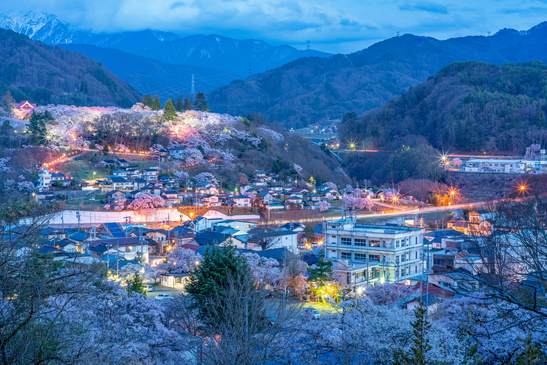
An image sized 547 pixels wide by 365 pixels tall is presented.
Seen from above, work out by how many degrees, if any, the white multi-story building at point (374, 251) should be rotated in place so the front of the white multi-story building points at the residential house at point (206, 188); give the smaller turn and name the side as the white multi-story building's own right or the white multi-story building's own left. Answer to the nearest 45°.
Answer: approximately 90° to the white multi-story building's own right

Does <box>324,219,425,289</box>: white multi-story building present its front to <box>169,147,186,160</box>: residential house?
no

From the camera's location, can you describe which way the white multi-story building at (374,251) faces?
facing the viewer and to the left of the viewer

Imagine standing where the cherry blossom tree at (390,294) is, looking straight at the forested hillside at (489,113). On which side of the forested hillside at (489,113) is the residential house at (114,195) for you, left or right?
left

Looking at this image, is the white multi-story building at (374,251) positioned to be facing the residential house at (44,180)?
no

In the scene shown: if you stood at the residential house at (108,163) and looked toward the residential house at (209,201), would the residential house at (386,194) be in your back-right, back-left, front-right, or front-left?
front-left

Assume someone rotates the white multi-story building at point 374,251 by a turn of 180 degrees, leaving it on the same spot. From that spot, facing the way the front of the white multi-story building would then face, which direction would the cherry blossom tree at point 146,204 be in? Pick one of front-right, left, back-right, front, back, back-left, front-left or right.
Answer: left

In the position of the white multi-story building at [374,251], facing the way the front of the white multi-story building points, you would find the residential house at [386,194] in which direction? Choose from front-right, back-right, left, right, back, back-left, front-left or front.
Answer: back-right

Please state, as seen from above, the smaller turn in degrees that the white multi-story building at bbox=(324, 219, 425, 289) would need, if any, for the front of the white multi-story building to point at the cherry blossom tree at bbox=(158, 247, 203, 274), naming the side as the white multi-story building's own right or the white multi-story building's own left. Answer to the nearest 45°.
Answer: approximately 45° to the white multi-story building's own right

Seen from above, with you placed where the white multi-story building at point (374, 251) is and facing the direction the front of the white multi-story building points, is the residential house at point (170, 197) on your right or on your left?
on your right

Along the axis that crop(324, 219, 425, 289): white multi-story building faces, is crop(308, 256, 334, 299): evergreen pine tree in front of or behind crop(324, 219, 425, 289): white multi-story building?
in front

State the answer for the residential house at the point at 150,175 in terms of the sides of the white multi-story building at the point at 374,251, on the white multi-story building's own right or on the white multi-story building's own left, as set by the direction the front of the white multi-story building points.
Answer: on the white multi-story building's own right

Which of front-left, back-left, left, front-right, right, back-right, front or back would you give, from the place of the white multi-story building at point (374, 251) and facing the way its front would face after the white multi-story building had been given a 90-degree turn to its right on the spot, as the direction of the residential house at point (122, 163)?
front

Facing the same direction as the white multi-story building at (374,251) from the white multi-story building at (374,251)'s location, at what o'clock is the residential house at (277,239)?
The residential house is roughly at 3 o'clock from the white multi-story building.

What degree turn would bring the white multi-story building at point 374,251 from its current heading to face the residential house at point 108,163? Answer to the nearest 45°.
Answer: approximately 90° to its right

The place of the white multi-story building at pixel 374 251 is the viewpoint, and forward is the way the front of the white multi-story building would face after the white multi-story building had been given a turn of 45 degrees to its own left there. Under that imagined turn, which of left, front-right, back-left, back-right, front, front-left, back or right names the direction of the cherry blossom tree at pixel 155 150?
back-right

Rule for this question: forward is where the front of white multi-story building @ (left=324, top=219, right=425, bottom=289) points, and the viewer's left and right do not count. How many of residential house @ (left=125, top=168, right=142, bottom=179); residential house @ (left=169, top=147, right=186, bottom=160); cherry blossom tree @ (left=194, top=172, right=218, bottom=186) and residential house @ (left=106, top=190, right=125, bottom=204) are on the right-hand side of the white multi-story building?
4

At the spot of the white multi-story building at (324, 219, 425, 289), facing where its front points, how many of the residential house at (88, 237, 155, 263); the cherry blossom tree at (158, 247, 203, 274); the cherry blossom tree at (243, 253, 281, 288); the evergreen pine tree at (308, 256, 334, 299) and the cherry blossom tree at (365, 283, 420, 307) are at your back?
0

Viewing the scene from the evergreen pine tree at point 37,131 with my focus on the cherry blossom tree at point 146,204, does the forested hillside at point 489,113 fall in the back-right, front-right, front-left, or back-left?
front-left

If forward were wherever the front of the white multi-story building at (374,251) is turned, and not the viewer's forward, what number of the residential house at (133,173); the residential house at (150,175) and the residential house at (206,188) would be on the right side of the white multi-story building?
3

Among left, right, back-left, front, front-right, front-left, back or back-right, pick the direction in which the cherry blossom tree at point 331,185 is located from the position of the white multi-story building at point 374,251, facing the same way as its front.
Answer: back-right

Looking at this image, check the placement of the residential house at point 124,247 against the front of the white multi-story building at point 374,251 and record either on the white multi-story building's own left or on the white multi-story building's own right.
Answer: on the white multi-story building's own right
